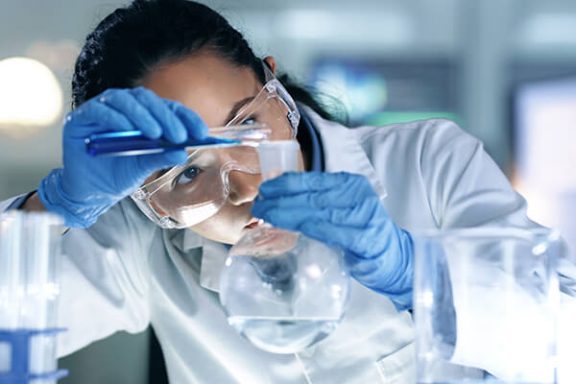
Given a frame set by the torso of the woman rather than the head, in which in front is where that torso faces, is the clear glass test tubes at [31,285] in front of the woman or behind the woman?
in front

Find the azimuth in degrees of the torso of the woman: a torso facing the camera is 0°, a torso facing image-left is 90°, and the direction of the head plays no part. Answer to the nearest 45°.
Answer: approximately 0°

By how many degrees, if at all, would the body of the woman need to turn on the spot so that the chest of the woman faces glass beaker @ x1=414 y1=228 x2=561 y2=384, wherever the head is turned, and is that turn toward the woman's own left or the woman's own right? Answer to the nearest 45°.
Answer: approximately 45° to the woman's own left

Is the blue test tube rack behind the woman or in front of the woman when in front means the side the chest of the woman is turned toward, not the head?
in front
